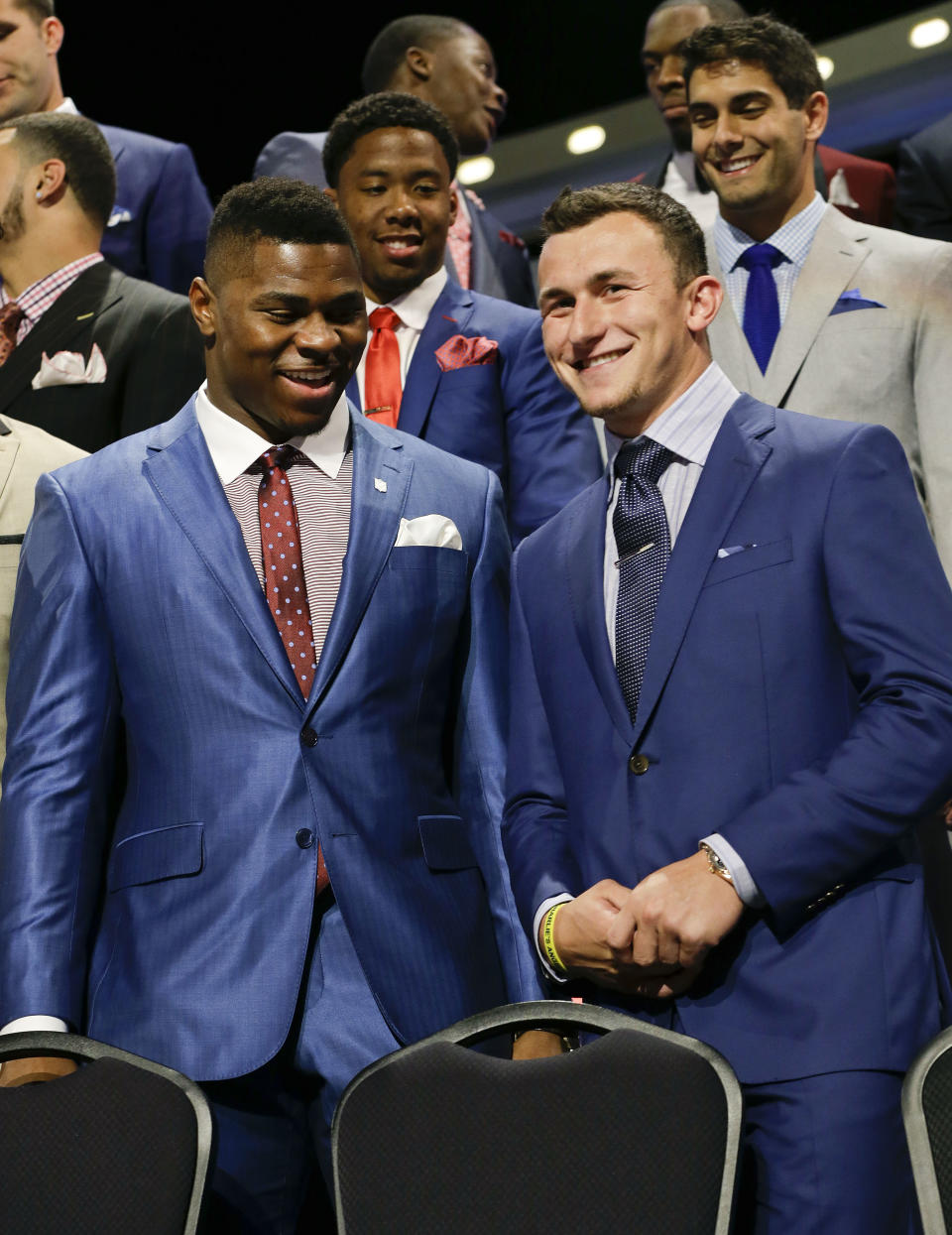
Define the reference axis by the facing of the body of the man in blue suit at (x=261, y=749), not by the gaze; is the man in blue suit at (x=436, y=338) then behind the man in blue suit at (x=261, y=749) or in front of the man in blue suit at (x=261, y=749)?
behind

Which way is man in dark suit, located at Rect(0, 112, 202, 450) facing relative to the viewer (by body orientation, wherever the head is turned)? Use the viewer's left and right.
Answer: facing the viewer and to the left of the viewer

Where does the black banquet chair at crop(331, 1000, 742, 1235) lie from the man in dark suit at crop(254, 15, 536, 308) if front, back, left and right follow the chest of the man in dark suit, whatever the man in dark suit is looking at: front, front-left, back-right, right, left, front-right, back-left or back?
front-right

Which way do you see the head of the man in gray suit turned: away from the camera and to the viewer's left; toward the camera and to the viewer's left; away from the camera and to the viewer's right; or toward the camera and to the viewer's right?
toward the camera and to the viewer's left

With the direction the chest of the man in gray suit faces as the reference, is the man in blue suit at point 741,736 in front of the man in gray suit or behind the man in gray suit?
in front

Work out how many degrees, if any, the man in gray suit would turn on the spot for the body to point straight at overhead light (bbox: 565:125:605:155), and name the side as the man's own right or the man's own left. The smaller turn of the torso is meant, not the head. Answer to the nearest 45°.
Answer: approximately 135° to the man's own right

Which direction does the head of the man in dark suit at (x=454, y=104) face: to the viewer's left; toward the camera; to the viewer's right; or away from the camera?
to the viewer's right

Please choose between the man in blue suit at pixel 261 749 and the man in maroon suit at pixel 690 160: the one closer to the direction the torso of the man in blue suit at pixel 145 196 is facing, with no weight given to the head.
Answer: the man in blue suit

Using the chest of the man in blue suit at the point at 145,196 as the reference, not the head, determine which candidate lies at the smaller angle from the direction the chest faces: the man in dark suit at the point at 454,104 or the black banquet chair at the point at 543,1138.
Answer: the black banquet chair

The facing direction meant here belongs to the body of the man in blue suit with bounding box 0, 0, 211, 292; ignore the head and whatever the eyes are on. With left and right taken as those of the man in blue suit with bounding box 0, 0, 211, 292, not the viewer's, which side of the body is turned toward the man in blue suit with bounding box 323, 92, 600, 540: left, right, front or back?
left

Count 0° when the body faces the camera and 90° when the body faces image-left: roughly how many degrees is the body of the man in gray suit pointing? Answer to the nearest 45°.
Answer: approximately 45°

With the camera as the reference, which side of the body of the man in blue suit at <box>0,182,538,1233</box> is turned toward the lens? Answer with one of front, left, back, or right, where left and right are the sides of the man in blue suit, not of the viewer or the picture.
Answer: front

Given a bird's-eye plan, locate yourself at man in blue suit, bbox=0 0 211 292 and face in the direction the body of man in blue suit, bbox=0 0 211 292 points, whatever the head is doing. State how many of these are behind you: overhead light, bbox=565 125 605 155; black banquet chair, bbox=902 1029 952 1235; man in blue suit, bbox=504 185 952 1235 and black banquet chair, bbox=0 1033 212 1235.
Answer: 1

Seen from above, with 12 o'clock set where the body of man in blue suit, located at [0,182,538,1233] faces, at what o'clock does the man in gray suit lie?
The man in gray suit is roughly at 8 o'clock from the man in blue suit.

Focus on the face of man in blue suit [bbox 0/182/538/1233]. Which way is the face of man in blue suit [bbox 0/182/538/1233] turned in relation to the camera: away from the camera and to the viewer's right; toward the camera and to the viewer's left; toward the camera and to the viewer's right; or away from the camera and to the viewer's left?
toward the camera and to the viewer's right
